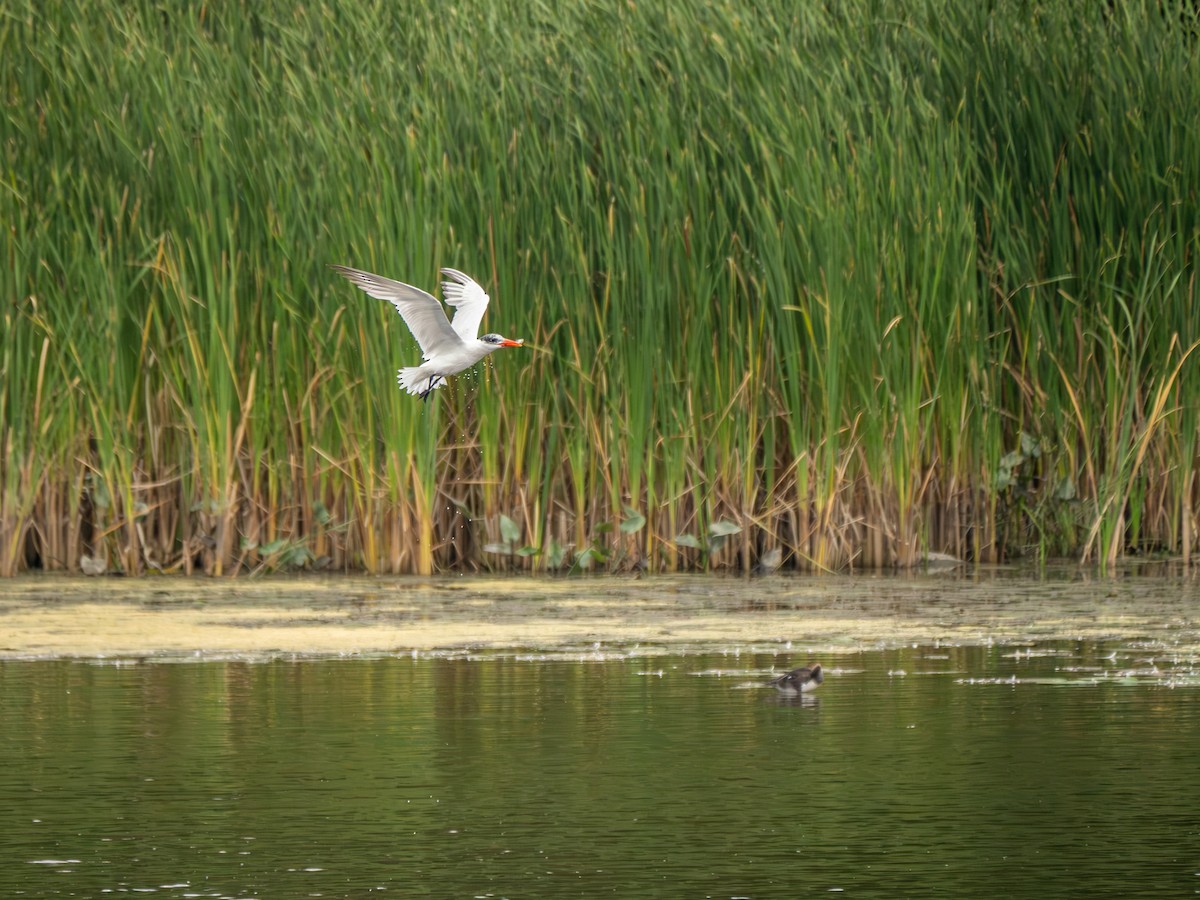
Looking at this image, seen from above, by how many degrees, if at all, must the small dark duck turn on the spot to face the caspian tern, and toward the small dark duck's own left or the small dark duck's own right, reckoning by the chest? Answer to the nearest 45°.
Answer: approximately 135° to the small dark duck's own left

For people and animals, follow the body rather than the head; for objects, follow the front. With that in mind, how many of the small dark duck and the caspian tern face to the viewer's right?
2

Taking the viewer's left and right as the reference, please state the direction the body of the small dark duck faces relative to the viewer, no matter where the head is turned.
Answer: facing to the right of the viewer

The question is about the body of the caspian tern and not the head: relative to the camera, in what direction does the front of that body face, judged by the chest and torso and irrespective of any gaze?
to the viewer's right

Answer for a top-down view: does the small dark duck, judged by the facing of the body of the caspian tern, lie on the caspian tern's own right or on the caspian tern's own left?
on the caspian tern's own right
